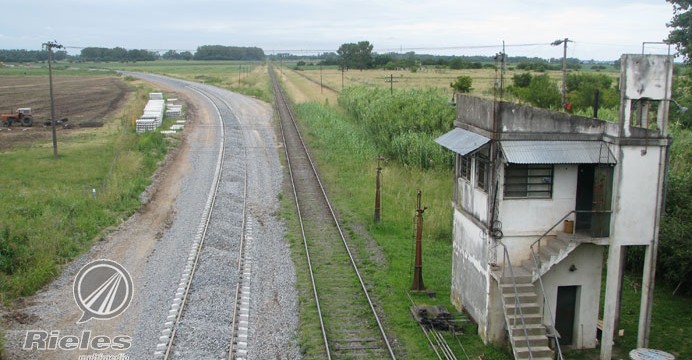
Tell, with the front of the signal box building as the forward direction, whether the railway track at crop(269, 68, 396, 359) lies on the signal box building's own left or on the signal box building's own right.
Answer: on the signal box building's own right

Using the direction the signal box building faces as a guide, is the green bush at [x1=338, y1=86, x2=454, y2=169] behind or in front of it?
behind

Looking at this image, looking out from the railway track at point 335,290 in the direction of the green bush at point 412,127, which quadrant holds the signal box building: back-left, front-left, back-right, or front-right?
back-right

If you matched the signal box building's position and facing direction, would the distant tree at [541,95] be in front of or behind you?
behind

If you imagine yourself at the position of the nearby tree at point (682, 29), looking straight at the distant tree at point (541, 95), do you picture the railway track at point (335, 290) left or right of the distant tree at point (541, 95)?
left

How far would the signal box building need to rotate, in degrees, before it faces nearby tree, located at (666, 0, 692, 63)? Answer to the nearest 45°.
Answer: approximately 180°
